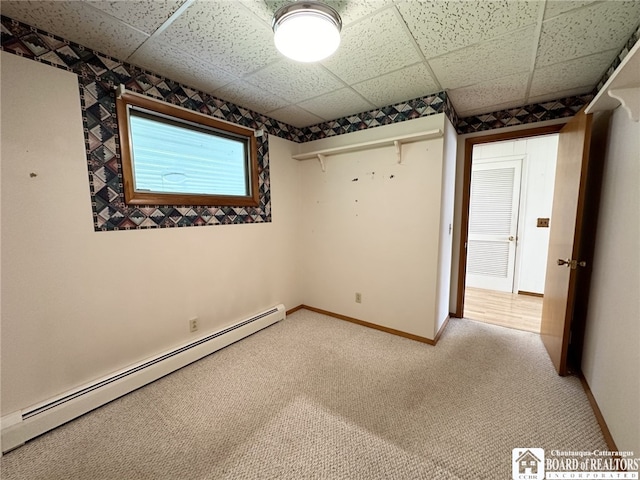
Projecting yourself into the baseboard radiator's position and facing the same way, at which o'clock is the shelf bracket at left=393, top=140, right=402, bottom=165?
The shelf bracket is roughly at 11 o'clock from the baseboard radiator.

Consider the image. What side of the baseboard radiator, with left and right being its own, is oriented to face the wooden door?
front

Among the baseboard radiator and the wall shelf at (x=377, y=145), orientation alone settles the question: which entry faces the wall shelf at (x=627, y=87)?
the baseboard radiator

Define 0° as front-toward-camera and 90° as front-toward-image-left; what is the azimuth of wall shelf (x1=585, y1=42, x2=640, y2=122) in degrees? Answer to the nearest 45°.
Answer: approximately 90°

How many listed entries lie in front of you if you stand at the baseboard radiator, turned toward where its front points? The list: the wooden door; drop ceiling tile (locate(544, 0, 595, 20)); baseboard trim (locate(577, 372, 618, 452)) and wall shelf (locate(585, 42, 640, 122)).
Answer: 4

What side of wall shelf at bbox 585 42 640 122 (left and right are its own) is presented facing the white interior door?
right

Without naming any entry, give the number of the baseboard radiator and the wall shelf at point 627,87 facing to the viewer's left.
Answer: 1

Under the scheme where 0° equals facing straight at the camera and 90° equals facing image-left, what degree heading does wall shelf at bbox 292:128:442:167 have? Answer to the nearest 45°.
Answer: approximately 45°
